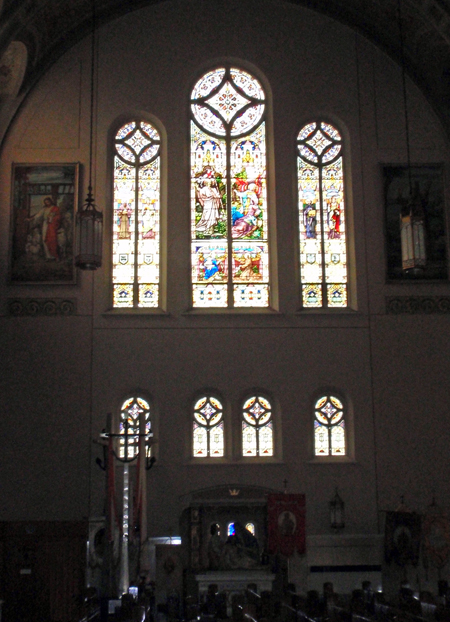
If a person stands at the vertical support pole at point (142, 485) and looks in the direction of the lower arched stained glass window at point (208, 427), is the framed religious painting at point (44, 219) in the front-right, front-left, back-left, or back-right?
front-left

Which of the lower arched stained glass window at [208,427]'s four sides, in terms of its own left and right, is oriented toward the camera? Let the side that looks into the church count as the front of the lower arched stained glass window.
front

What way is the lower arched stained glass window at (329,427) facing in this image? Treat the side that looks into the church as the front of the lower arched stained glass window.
toward the camera

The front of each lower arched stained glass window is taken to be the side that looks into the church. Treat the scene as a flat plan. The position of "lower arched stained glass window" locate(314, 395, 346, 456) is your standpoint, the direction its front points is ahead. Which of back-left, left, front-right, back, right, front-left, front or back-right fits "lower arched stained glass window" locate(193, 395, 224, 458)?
right

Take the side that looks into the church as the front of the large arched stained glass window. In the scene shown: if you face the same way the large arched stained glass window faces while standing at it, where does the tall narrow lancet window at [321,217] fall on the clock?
The tall narrow lancet window is roughly at 9 o'clock from the large arched stained glass window.

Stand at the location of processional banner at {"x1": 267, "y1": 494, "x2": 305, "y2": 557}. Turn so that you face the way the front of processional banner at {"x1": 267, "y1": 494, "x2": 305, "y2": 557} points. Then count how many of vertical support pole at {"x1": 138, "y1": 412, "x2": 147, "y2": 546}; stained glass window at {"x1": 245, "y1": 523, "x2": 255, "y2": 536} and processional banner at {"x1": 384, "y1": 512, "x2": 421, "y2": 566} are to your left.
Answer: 1

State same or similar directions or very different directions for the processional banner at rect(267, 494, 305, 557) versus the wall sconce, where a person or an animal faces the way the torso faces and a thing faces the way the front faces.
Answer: same or similar directions

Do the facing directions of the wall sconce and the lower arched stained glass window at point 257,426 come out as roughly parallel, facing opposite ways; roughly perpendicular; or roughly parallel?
roughly parallel

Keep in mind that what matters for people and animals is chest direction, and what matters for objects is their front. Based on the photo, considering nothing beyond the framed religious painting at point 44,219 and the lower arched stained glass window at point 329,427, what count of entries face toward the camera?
2

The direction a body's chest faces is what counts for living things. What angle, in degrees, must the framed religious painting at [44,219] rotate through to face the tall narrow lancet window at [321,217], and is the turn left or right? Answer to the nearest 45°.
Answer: approximately 90° to its left

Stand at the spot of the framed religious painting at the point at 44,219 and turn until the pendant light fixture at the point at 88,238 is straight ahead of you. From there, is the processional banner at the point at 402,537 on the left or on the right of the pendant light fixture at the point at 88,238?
left

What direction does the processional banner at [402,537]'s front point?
toward the camera
